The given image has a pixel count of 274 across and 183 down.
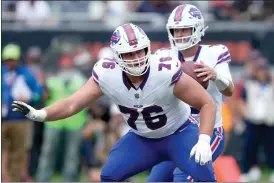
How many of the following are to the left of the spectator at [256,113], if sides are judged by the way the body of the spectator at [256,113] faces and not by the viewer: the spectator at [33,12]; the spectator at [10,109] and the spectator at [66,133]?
0

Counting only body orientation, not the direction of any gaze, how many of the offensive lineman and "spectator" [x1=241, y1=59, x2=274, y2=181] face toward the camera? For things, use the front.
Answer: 2

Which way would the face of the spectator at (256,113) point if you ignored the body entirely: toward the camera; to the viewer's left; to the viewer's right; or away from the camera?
toward the camera

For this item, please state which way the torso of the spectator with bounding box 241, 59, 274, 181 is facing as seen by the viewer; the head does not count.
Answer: toward the camera

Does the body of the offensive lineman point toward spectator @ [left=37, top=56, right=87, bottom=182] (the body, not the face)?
no

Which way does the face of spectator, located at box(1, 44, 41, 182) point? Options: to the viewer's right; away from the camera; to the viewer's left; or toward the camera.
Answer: toward the camera

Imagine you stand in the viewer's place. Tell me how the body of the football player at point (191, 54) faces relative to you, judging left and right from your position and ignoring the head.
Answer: facing the viewer and to the left of the viewer

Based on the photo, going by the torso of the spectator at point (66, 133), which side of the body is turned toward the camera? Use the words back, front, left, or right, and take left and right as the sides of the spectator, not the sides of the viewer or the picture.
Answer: front

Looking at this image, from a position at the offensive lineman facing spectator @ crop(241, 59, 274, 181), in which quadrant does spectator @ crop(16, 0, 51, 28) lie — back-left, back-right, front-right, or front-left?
front-left

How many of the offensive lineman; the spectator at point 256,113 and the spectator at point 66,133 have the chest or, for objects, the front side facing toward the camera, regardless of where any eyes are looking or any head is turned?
3

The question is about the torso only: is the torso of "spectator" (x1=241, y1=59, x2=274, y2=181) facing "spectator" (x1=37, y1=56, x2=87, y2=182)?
no

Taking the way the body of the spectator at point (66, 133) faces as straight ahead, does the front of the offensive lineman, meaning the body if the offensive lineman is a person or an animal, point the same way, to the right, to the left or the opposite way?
the same way

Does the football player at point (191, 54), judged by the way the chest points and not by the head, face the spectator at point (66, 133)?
no

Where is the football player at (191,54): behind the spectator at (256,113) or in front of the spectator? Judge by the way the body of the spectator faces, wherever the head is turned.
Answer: in front

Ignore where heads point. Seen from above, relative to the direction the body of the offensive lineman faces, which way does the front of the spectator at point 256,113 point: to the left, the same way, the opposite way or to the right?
the same way
